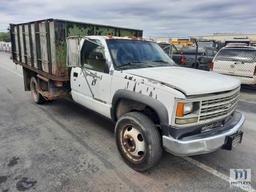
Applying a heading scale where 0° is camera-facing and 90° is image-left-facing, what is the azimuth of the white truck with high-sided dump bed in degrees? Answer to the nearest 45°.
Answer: approximately 315°

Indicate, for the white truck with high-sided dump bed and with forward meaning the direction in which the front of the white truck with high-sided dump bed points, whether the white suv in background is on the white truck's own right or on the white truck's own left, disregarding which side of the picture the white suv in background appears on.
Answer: on the white truck's own left

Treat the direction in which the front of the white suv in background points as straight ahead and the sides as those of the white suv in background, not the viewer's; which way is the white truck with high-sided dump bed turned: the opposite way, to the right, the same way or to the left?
to the right

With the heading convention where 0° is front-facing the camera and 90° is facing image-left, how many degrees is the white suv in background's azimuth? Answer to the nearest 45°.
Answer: approximately 180°

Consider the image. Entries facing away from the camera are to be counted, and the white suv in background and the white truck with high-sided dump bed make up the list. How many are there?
1

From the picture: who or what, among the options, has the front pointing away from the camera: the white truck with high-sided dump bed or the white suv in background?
the white suv in background

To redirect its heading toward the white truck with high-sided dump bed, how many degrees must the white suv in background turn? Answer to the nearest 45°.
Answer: approximately 180°
